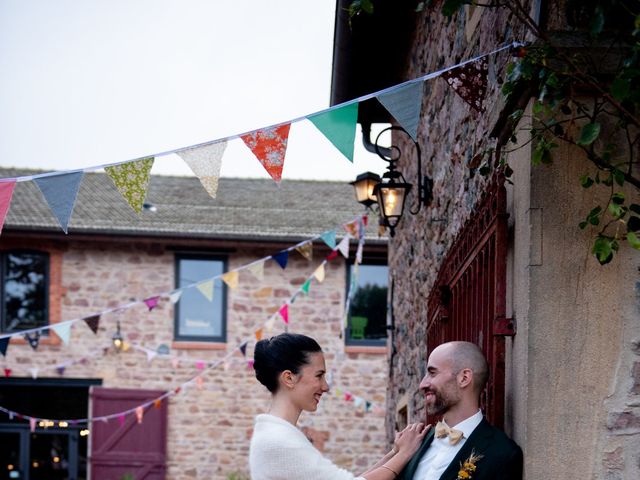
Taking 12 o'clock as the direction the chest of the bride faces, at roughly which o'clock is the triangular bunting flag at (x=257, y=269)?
The triangular bunting flag is roughly at 9 o'clock from the bride.

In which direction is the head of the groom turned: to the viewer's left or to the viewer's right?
to the viewer's left

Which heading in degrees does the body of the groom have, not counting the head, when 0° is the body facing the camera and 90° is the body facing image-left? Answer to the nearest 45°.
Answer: approximately 45°

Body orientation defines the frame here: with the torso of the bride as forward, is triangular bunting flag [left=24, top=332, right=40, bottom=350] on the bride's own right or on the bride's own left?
on the bride's own left

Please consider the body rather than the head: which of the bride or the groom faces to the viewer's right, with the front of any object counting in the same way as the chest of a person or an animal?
the bride

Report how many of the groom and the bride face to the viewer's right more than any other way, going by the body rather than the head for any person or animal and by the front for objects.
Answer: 1

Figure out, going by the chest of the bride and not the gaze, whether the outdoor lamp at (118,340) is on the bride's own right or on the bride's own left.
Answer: on the bride's own left

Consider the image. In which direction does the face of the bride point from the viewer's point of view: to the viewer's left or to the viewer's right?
to the viewer's right

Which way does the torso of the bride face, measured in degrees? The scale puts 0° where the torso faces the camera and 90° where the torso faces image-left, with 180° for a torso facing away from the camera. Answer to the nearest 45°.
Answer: approximately 270°

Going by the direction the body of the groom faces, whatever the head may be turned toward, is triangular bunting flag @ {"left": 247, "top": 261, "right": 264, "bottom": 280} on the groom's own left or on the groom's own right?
on the groom's own right
